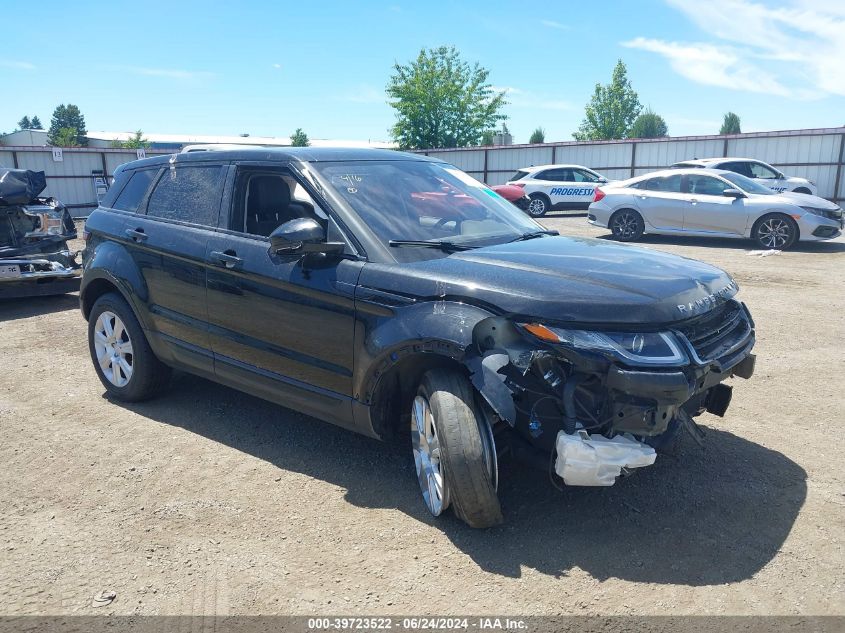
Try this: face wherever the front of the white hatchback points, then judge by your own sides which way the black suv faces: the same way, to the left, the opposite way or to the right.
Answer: to the right

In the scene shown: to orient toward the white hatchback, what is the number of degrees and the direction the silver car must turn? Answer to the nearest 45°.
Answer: approximately 135° to its left

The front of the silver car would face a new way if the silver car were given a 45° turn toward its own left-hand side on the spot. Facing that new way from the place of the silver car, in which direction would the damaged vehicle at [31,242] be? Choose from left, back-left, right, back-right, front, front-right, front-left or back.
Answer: back

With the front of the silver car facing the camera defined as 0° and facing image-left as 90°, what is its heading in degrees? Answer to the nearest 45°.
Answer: approximately 270°

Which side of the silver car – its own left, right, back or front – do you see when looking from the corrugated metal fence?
left

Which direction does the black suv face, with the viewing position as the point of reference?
facing the viewer and to the right of the viewer

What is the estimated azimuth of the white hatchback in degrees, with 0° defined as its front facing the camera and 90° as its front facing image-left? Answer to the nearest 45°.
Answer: approximately 225°

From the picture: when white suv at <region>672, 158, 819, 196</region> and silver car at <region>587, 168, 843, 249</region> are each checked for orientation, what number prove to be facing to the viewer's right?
2

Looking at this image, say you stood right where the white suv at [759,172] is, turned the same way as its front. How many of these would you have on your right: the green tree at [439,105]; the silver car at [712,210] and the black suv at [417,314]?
2

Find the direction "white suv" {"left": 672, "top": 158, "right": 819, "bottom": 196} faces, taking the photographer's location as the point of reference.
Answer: facing to the right of the viewer
